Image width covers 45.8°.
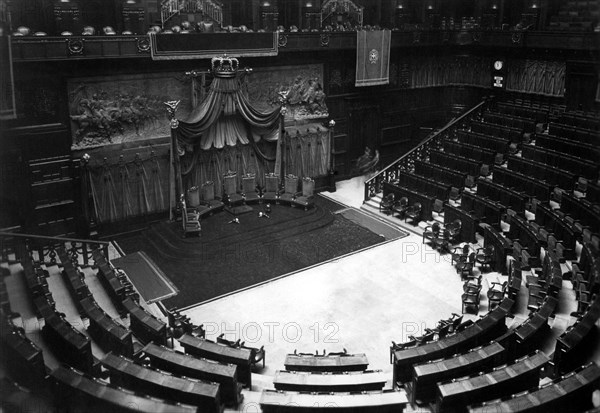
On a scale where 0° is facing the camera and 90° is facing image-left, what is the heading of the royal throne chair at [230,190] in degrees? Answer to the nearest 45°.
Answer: approximately 315°

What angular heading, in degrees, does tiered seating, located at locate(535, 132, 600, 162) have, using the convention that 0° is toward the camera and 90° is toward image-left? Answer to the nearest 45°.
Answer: approximately 45°

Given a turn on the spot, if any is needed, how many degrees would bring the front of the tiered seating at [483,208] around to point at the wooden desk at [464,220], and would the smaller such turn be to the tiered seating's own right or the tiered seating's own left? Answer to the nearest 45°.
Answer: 0° — it already faces it

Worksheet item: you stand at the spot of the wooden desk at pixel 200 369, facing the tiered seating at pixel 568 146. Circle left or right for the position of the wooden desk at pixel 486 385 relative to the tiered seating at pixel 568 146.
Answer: right

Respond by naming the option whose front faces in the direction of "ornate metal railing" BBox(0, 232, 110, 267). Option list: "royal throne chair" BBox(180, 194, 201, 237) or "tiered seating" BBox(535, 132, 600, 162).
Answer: the tiered seating

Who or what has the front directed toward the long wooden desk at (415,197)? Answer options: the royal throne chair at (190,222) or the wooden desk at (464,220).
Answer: the royal throne chair

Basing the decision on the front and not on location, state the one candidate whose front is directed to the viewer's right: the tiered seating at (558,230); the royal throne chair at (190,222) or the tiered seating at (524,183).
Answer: the royal throne chair

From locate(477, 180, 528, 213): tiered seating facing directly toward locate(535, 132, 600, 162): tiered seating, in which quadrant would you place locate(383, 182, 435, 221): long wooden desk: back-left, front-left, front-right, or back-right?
back-left

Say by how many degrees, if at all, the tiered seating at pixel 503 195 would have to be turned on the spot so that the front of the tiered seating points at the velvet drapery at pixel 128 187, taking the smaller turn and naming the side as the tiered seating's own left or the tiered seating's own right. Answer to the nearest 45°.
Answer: approximately 45° to the tiered seating's own right
